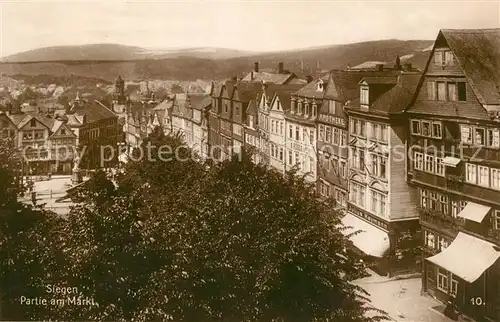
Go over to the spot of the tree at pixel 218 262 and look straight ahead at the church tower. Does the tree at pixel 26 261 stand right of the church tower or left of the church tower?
left

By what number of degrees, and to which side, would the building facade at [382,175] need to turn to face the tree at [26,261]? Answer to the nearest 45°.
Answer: approximately 45° to its right

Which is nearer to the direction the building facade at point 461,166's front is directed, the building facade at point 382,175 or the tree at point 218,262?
the tree

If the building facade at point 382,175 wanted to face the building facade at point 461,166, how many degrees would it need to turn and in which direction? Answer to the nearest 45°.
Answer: approximately 90° to its left

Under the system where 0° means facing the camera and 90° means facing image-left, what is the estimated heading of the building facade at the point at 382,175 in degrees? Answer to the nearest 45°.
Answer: approximately 45°

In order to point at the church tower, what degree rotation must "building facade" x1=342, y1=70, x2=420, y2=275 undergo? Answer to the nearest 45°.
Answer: approximately 45° to its right
